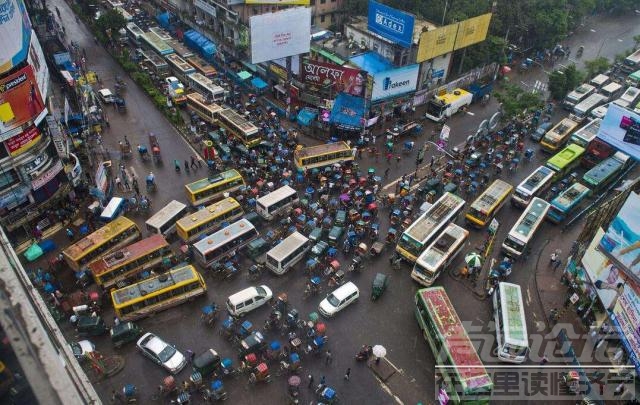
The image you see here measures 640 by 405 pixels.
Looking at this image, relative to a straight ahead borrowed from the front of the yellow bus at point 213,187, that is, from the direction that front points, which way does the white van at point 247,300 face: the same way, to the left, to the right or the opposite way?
the same way

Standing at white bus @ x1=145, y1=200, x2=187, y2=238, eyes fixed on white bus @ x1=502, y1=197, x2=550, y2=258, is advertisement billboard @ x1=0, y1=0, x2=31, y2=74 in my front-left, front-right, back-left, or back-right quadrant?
back-left

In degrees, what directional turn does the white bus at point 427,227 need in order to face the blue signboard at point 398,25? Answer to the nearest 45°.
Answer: approximately 135° to its right

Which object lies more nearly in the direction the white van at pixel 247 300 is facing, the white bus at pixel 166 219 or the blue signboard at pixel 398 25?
the blue signboard

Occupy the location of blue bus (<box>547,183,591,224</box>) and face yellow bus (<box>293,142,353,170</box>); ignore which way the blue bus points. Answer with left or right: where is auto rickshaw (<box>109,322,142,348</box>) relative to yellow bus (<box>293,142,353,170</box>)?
left

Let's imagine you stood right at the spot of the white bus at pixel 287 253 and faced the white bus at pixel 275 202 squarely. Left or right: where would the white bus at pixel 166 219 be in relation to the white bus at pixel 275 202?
left

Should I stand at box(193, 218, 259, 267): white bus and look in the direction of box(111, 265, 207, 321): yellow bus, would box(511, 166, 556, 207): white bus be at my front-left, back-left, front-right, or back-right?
back-left

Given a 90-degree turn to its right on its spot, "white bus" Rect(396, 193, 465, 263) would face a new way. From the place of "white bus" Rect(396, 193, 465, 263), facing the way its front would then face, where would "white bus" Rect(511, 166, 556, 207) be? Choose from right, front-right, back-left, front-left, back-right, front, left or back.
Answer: right

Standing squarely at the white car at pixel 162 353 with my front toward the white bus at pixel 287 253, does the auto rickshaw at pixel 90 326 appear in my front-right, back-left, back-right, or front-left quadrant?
back-left

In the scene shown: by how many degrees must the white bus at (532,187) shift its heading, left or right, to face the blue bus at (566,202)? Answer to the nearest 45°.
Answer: approximately 135° to its left

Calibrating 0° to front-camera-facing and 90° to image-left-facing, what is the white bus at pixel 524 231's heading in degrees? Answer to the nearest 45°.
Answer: approximately 45°

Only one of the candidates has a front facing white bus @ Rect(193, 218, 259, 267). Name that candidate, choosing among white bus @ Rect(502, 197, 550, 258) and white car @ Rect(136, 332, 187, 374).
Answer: white bus @ Rect(502, 197, 550, 258)
